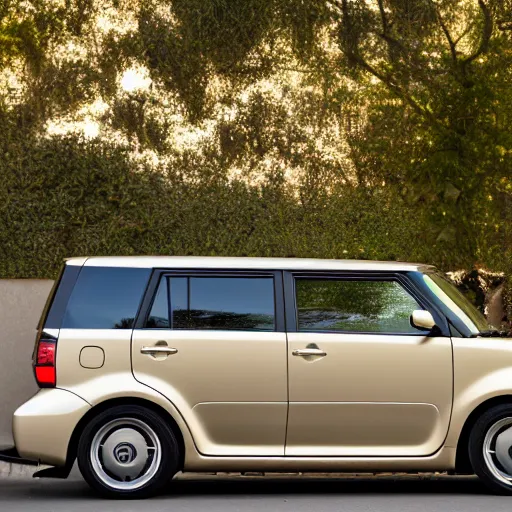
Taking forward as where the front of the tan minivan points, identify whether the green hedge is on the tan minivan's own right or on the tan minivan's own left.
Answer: on the tan minivan's own left

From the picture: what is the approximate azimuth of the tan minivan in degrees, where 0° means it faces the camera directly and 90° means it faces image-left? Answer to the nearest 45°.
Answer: approximately 270°
